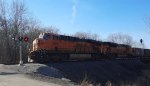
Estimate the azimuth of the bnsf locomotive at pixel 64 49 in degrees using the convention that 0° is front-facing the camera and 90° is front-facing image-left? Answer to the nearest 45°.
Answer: approximately 45°
